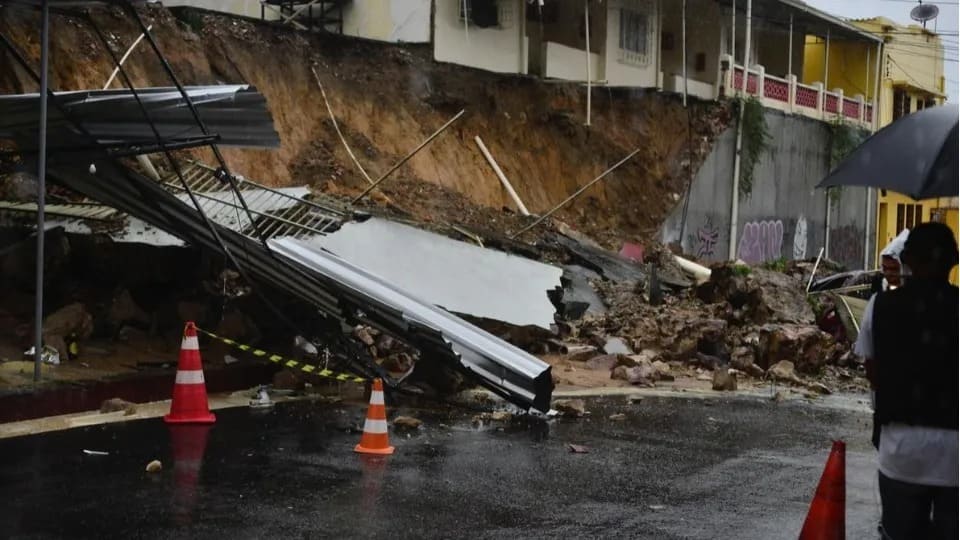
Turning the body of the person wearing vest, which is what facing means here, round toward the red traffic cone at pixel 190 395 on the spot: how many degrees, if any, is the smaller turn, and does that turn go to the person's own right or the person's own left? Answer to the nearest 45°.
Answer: approximately 45° to the person's own left

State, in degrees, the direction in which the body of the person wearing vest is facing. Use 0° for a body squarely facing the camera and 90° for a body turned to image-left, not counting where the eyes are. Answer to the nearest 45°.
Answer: approximately 180°

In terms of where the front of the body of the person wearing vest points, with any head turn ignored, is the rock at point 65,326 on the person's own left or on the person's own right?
on the person's own left

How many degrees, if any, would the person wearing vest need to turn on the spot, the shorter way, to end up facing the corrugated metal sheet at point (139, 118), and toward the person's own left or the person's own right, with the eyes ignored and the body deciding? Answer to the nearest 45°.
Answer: approximately 45° to the person's own left

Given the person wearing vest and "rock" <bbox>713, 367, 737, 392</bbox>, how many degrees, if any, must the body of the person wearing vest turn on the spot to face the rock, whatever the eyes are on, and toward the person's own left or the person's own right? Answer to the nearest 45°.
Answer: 0° — they already face it

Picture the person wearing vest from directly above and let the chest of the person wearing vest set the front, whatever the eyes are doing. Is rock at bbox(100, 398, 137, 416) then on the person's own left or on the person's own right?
on the person's own left

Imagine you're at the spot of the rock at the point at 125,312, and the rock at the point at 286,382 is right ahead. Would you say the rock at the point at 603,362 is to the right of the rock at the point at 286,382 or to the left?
left
